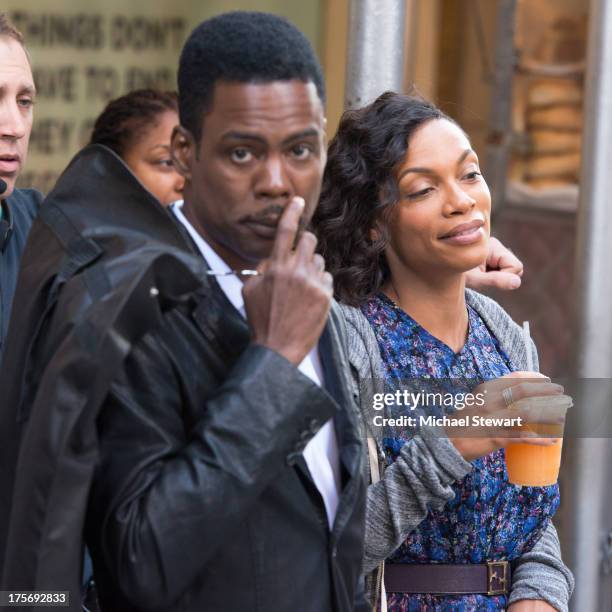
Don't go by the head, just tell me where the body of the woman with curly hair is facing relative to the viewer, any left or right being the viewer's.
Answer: facing the viewer and to the right of the viewer

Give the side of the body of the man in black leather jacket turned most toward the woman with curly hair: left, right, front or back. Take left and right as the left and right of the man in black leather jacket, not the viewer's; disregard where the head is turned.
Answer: left

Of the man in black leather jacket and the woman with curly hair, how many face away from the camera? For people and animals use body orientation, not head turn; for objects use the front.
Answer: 0

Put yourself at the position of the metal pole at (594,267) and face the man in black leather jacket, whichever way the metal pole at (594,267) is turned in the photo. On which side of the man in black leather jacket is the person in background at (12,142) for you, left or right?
right

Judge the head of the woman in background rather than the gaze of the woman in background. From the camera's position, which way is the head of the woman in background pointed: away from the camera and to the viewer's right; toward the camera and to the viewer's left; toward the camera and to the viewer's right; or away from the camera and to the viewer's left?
toward the camera and to the viewer's right

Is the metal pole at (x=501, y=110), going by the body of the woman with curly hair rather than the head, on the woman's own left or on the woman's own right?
on the woman's own left

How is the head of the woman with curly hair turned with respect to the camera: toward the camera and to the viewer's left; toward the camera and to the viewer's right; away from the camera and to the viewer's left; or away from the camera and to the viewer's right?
toward the camera and to the viewer's right
